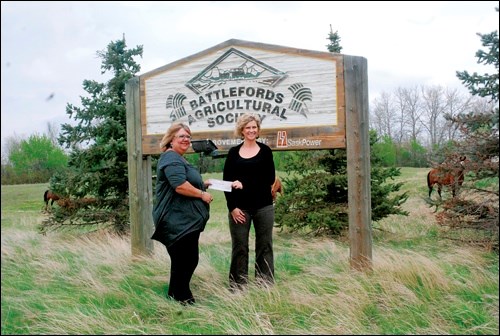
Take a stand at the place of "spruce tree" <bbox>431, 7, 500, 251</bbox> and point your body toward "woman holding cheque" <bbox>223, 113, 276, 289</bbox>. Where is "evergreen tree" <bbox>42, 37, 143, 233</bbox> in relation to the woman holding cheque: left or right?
right

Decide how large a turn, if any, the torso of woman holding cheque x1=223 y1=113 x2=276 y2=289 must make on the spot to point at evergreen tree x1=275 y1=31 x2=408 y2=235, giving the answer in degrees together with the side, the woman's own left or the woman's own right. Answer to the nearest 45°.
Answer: approximately 180°

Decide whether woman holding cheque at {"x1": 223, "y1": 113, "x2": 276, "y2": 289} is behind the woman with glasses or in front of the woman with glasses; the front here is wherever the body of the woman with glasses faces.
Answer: in front

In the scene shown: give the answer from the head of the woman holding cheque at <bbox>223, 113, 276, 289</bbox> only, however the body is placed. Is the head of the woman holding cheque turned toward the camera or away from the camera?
toward the camera

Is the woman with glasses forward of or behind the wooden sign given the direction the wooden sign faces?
forward

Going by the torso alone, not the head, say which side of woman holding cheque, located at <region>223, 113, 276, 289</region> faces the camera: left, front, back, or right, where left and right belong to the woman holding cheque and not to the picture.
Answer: front

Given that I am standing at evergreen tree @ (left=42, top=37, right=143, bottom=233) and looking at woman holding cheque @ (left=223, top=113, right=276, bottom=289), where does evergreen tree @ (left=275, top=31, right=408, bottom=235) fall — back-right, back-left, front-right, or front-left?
front-left

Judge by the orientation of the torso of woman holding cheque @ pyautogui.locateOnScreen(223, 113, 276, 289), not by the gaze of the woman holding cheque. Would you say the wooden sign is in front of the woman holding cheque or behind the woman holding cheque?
behind

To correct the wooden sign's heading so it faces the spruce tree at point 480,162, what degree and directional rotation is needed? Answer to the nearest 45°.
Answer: approximately 135° to its left

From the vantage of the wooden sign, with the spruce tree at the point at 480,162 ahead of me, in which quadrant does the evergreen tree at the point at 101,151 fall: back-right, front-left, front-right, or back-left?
back-left

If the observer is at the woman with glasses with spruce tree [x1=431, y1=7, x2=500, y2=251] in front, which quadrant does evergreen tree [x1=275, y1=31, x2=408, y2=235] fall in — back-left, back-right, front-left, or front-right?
front-left

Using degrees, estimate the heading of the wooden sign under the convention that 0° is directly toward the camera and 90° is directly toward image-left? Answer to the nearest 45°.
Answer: approximately 45°
